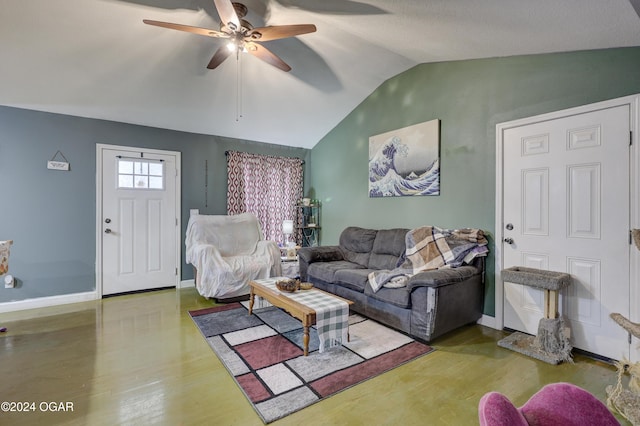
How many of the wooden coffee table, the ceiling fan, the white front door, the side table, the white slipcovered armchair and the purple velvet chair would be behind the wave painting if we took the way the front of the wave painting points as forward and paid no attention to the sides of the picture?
0

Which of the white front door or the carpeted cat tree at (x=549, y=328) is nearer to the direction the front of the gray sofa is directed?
the white front door

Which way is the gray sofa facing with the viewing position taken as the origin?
facing the viewer and to the left of the viewer

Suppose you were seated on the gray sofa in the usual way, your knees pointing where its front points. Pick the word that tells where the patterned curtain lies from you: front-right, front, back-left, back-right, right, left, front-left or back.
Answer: right

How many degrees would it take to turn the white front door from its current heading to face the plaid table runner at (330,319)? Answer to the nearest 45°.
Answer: approximately 45° to its left

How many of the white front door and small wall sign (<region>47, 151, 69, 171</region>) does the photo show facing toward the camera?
2

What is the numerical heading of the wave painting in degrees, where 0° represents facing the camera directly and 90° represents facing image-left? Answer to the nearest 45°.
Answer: approximately 45°

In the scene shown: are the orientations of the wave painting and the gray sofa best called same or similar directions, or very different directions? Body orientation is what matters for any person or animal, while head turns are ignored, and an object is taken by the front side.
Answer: same or similar directions

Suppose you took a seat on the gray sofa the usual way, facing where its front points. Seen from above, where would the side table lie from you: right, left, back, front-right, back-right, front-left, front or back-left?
right

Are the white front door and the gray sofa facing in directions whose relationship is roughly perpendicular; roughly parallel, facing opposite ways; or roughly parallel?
roughly perpendicular

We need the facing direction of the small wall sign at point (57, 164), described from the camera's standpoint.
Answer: facing the viewer

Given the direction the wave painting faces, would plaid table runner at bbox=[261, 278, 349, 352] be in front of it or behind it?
in front

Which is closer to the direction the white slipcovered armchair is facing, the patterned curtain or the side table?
the side table

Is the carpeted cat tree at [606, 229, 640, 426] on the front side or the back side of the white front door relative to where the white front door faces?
on the front side

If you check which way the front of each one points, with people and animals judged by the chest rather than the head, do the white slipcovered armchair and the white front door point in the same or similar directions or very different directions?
same or similar directions

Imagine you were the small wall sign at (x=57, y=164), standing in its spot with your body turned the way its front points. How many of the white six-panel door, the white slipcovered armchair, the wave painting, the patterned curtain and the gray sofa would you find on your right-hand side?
0

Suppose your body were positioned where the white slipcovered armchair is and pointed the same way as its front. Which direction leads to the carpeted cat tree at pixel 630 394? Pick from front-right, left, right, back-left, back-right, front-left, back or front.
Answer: front

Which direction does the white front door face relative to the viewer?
toward the camera
